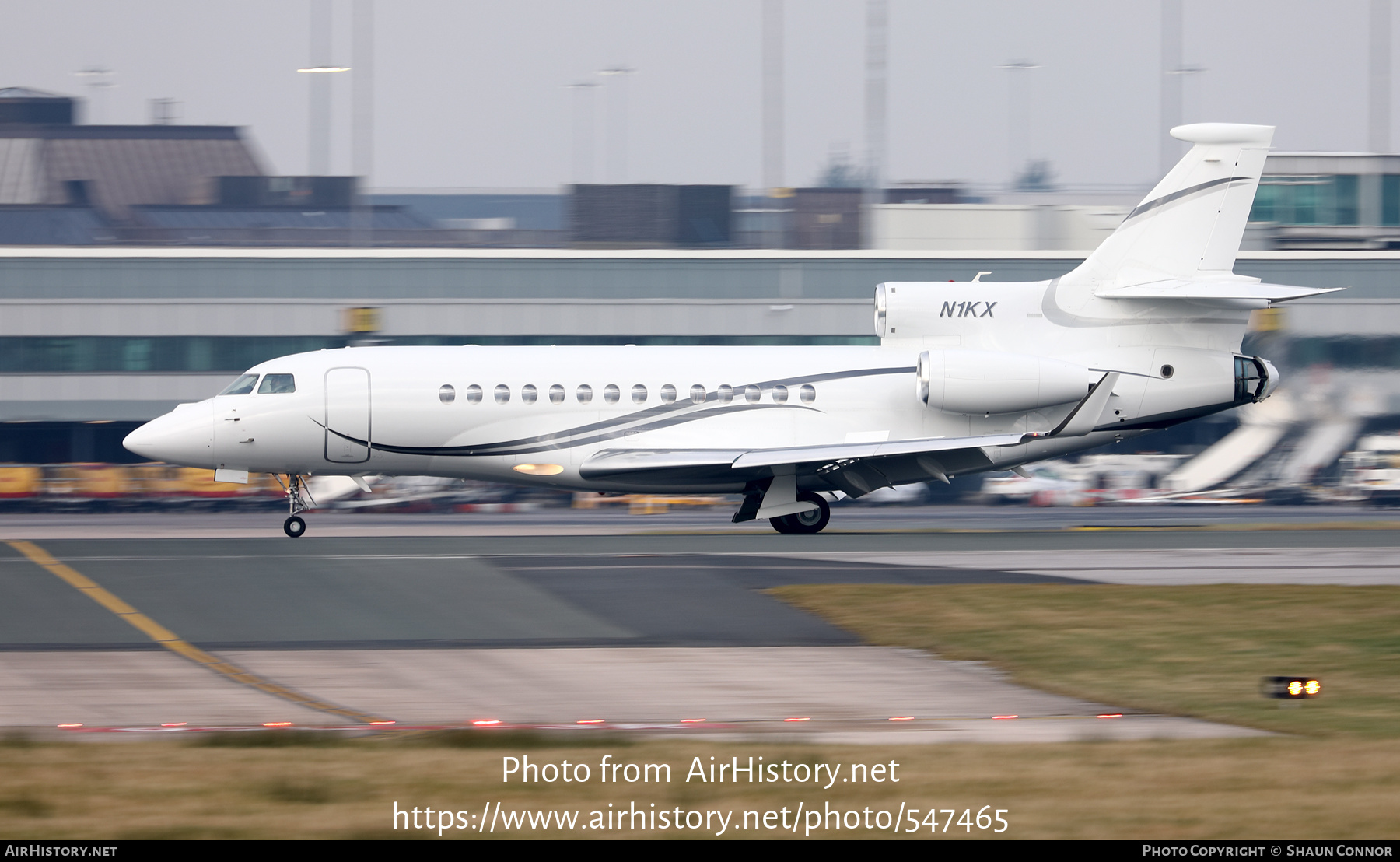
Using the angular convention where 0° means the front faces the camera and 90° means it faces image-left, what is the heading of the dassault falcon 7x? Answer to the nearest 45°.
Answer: approximately 90°

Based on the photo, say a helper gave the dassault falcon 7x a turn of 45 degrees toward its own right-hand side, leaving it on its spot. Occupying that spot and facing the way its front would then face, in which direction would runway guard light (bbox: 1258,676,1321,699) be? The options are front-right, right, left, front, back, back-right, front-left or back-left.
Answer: back-left
